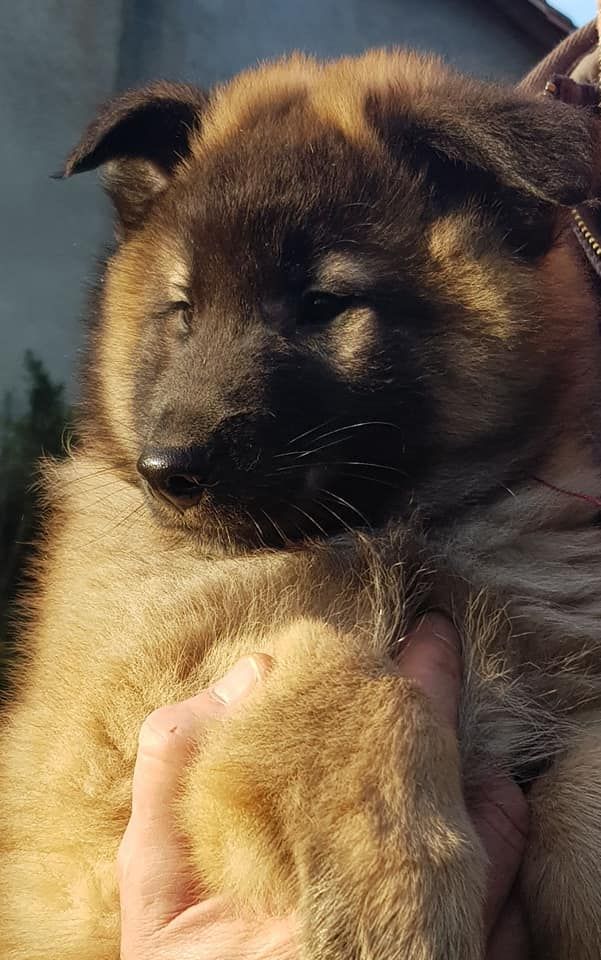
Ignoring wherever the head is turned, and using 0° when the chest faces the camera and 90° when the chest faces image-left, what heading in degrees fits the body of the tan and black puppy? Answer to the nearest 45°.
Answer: approximately 45°
